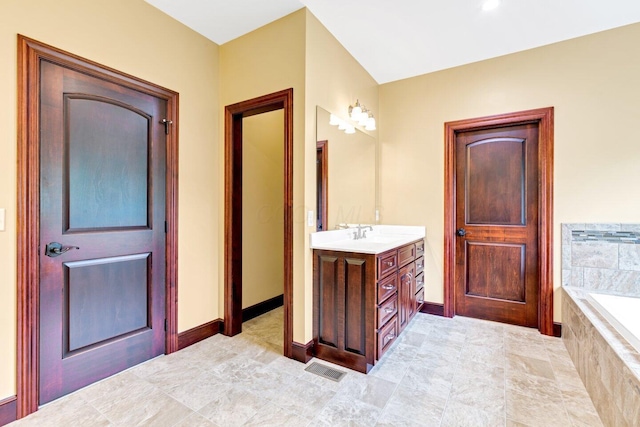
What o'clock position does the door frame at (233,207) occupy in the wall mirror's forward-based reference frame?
The door frame is roughly at 4 o'clock from the wall mirror.

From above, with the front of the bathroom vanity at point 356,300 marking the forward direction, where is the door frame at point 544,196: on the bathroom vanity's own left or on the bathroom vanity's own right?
on the bathroom vanity's own left
